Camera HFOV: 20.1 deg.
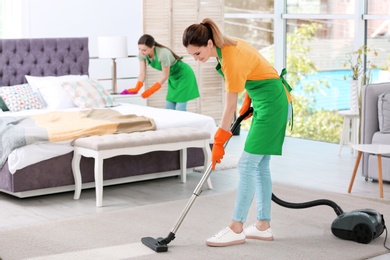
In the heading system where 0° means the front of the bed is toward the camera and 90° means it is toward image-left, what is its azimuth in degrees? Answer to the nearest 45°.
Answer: approximately 315°

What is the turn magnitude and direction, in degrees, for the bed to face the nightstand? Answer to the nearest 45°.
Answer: approximately 90° to its left

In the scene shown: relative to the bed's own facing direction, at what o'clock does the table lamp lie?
The table lamp is roughly at 8 o'clock from the bed.

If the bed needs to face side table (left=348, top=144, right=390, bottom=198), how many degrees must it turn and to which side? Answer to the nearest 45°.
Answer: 0° — it already faces it

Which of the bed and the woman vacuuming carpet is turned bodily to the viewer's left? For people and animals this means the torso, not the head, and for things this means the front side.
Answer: the woman vacuuming carpet

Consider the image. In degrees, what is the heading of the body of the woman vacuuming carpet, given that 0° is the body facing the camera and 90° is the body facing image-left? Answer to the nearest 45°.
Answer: approximately 90°

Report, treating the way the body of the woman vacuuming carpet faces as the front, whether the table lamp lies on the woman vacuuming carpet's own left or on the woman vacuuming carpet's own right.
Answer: on the woman vacuuming carpet's own right

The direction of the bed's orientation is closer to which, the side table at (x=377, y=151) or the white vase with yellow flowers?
the side table
